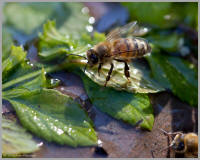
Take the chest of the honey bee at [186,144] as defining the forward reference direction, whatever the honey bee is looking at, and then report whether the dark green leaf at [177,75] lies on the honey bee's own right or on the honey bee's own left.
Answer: on the honey bee's own right

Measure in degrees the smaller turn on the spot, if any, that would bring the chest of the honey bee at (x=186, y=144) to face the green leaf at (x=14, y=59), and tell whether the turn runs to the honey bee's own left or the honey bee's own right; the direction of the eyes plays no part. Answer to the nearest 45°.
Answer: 0° — it already faces it

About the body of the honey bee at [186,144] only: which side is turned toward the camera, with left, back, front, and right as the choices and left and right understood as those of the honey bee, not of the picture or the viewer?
left

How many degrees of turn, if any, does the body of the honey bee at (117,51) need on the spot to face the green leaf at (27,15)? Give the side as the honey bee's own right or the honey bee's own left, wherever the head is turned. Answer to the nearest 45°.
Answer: approximately 45° to the honey bee's own right

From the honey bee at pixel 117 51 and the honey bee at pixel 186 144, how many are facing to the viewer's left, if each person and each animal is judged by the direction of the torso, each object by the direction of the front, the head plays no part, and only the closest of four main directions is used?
2

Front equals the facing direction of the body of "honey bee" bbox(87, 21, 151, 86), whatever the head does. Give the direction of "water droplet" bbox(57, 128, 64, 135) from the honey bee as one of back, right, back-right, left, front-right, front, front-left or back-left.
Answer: front-left

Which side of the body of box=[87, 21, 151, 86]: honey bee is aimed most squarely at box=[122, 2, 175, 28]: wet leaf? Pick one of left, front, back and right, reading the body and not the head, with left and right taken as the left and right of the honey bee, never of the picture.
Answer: right

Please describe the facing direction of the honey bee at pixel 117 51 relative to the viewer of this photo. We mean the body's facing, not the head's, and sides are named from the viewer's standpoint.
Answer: facing to the left of the viewer
